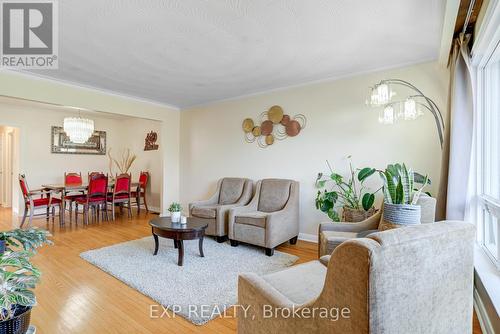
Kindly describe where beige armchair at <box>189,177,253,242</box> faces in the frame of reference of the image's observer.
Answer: facing the viewer and to the left of the viewer

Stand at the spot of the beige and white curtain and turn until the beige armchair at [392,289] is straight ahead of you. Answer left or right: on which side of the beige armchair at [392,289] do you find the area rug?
right

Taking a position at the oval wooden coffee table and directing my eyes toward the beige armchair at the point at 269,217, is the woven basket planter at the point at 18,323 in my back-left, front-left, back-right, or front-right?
back-right

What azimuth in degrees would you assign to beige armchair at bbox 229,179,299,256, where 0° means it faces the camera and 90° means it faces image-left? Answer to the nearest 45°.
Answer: approximately 45°

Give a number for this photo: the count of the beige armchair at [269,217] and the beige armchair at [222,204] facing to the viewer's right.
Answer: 0

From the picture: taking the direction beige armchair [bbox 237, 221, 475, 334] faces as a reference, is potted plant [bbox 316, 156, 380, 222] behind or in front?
in front

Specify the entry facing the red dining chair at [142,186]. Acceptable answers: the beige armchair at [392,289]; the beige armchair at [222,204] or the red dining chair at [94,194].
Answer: the beige armchair at [392,289]

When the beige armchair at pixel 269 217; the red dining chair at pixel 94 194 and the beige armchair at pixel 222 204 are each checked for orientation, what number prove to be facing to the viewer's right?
0

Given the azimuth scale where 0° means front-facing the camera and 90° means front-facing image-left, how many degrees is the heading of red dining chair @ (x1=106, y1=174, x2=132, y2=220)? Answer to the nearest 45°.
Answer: approximately 135°

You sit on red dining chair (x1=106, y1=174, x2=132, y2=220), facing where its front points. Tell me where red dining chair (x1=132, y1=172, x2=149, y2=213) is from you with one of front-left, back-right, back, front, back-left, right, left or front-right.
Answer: right

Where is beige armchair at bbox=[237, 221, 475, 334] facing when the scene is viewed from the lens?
facing away from the viewer and to the left of the viewer

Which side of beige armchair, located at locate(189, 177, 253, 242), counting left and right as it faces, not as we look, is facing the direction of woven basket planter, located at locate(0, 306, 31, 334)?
front

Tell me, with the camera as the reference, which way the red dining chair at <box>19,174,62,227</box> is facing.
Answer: facing to the right of the viewer
